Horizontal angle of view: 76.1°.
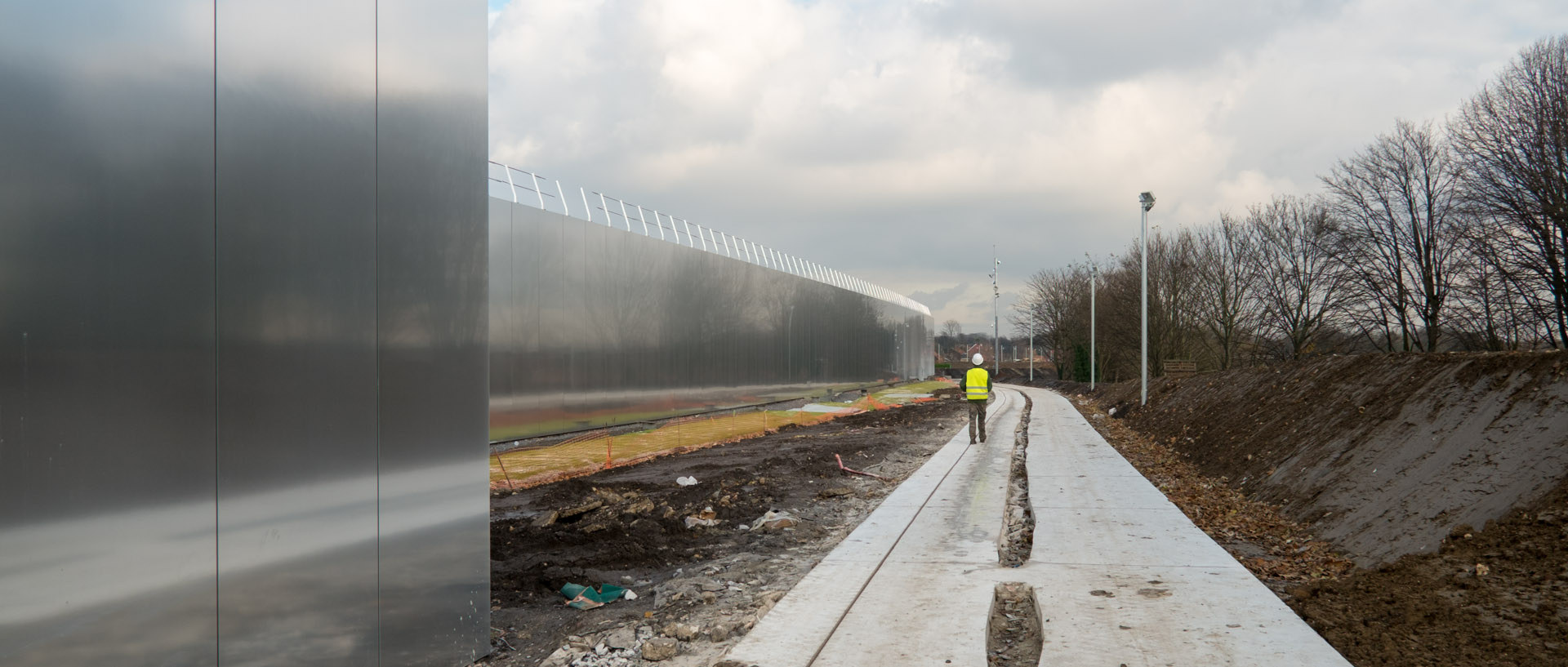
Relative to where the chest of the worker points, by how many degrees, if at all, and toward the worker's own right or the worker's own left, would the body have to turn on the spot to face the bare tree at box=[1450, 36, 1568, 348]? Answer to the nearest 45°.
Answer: approximately 45° to the worker's own right

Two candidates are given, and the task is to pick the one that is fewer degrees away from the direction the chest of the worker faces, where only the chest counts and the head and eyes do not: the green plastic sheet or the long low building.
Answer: the long low building

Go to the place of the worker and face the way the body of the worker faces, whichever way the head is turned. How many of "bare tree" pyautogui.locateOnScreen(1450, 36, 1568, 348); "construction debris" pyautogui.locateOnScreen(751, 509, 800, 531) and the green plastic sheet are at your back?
2

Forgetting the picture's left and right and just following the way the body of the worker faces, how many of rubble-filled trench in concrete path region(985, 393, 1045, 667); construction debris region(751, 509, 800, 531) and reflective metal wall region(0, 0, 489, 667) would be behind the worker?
3

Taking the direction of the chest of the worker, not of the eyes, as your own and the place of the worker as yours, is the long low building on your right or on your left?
on your left

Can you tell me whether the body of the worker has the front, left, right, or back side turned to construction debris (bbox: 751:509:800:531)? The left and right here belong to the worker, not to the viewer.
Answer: back

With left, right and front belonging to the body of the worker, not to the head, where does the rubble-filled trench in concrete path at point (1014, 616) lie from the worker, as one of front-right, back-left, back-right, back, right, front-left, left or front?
back

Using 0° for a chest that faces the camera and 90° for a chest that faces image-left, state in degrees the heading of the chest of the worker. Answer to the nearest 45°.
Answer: approximately 180°

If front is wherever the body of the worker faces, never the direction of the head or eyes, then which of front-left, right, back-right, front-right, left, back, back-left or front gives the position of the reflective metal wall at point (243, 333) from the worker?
back

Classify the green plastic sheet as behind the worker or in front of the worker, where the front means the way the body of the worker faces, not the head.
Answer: behind
